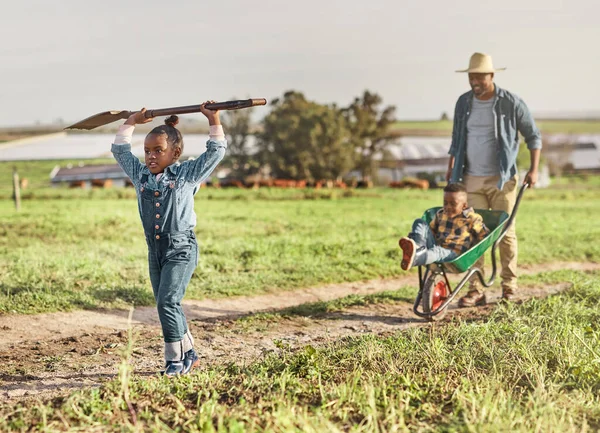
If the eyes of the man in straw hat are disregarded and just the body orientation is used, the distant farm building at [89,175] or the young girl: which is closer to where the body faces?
the young girl

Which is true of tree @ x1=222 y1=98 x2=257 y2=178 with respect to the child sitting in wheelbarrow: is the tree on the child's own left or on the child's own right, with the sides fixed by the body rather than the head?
on the child's own right

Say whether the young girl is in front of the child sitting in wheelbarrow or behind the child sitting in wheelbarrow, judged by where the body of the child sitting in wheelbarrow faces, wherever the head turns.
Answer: in front

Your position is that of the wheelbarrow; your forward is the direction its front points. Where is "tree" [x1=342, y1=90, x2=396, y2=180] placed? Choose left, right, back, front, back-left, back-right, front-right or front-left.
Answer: back-right

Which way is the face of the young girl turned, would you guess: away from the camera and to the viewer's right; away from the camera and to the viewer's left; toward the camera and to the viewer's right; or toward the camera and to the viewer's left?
toward the camera and to the viewer's left

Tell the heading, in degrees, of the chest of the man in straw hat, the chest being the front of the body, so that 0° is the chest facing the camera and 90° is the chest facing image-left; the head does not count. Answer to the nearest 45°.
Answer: approximately 45°

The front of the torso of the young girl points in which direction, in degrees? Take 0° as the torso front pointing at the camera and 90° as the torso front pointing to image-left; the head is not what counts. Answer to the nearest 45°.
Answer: approximately 45°

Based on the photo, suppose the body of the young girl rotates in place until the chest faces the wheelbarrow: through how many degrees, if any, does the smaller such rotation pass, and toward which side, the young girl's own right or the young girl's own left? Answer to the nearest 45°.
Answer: approximately 180°

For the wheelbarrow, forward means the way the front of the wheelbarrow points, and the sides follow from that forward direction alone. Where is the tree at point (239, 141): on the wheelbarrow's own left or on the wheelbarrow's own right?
on the wheelbarrow's own right

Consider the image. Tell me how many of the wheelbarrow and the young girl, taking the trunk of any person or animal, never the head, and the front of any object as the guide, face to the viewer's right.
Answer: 0
